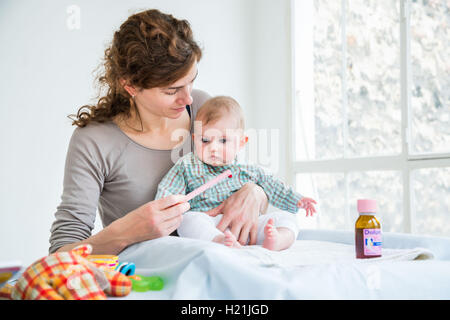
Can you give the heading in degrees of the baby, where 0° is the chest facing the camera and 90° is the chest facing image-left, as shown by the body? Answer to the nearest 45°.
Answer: approximately 0°

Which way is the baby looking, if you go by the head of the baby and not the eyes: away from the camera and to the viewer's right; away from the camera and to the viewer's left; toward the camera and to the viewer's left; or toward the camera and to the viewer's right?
toward the camera and to the viewer's left

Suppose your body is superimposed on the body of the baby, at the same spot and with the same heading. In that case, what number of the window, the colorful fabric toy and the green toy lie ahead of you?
2

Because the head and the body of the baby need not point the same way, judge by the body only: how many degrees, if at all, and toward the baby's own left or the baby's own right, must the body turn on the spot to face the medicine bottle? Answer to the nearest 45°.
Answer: approximately 45° to the baby's own left

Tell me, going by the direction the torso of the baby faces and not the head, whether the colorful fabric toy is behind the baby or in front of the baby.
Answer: in front

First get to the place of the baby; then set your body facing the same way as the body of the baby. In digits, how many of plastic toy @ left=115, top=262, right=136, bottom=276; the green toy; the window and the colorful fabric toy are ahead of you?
3

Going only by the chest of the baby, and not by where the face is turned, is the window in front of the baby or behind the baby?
behind

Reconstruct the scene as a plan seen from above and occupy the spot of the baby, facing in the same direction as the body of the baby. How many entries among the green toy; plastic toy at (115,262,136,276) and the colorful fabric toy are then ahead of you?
3

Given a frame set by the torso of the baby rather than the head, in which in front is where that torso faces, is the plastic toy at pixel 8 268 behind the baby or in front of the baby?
in front

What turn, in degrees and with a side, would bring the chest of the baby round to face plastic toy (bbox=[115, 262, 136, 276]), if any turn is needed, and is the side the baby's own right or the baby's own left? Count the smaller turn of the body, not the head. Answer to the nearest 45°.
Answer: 0° — they already face it

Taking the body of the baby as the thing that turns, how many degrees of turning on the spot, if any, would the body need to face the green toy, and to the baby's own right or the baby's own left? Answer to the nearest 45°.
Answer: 0° — they already face it

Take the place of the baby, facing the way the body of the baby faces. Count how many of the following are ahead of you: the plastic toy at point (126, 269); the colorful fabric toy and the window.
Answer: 2
